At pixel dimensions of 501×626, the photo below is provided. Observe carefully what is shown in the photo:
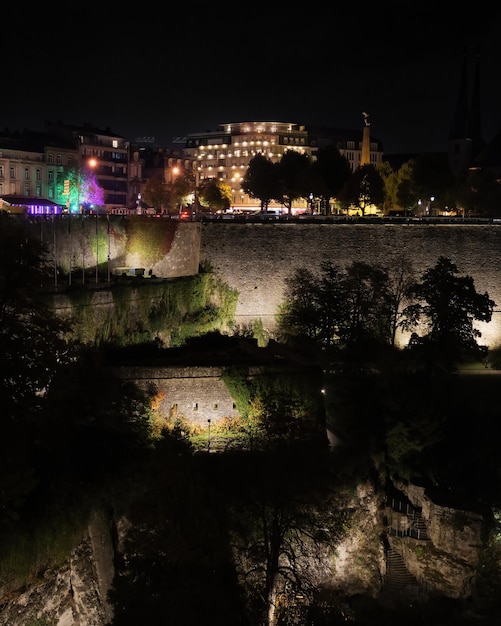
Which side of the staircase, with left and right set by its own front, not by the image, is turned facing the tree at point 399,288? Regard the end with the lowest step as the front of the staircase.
back

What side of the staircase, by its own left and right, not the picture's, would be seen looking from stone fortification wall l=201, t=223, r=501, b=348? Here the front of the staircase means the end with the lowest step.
back

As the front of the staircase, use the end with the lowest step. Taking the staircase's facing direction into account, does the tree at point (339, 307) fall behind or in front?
behind

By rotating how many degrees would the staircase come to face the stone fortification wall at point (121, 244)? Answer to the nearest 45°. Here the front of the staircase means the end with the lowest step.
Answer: approximately 135° to its right

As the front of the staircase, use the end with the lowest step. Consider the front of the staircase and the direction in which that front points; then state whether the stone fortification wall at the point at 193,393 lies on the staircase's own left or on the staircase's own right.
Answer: on the staircase's own right

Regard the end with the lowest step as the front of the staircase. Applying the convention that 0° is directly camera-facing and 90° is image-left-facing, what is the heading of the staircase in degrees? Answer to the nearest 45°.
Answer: approximately 0°

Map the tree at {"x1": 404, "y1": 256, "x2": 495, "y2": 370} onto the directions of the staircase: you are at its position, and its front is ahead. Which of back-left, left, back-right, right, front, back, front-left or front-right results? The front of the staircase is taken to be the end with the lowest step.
back
